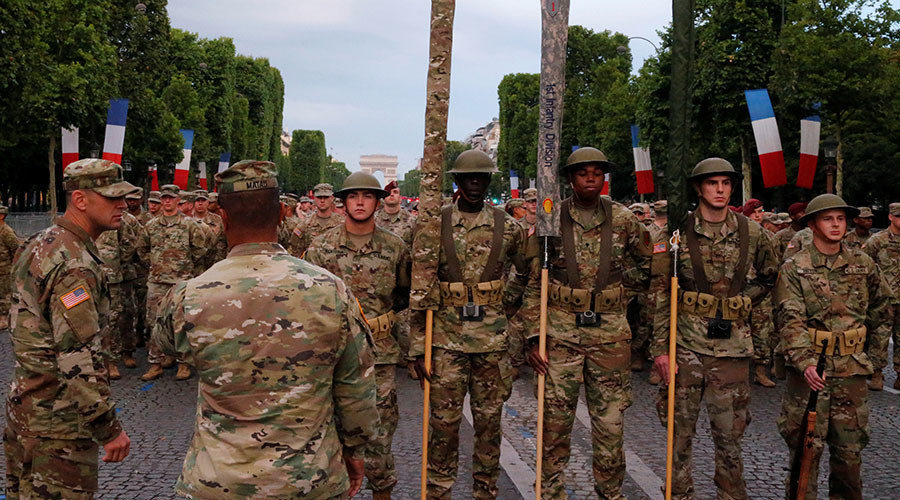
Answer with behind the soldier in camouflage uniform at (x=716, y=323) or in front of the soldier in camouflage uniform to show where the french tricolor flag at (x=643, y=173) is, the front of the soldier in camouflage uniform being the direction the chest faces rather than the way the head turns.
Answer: behind

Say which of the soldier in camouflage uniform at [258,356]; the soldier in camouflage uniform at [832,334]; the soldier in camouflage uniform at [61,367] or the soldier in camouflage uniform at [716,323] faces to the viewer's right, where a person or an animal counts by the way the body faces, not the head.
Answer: the soldier in camouflage uniform at [61,367]

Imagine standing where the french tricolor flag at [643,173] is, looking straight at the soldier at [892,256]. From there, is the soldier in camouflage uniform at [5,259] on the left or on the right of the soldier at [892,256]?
right

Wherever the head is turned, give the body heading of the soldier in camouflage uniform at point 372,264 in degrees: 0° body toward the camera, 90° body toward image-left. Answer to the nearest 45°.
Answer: approximately 0°

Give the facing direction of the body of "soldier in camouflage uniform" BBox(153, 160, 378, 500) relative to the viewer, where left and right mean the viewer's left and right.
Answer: facing away from the viewer

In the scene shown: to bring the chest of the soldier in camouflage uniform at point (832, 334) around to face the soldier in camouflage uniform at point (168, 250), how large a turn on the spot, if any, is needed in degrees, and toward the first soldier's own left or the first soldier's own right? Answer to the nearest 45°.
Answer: approximately 90° to the first soldier's own right

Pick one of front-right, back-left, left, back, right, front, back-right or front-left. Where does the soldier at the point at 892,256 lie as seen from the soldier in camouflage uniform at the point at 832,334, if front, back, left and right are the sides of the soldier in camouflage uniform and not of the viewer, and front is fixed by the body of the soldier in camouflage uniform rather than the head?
back

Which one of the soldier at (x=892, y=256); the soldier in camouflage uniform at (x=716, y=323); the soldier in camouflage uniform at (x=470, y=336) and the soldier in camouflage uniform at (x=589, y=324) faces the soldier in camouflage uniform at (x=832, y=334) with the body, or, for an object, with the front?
the soldier

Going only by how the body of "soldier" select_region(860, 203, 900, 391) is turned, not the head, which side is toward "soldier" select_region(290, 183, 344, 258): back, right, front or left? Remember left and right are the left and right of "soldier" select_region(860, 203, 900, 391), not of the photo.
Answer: right

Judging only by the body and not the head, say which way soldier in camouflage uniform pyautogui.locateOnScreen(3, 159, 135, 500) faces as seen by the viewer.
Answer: to the viewer's right

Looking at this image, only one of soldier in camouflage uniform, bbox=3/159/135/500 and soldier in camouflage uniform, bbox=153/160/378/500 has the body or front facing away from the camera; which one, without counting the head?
soldier in camouflage uniform, bbox=153/160/378/500

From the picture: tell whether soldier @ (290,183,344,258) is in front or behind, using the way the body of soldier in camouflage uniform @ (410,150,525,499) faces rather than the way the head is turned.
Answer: behind
